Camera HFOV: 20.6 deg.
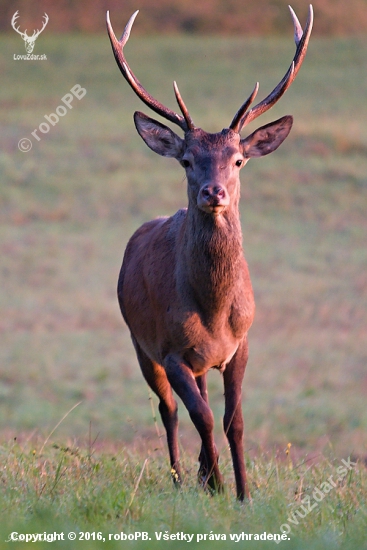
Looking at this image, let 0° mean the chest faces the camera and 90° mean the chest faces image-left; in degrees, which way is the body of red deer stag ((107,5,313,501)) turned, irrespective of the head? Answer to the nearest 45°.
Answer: approximately 0°
